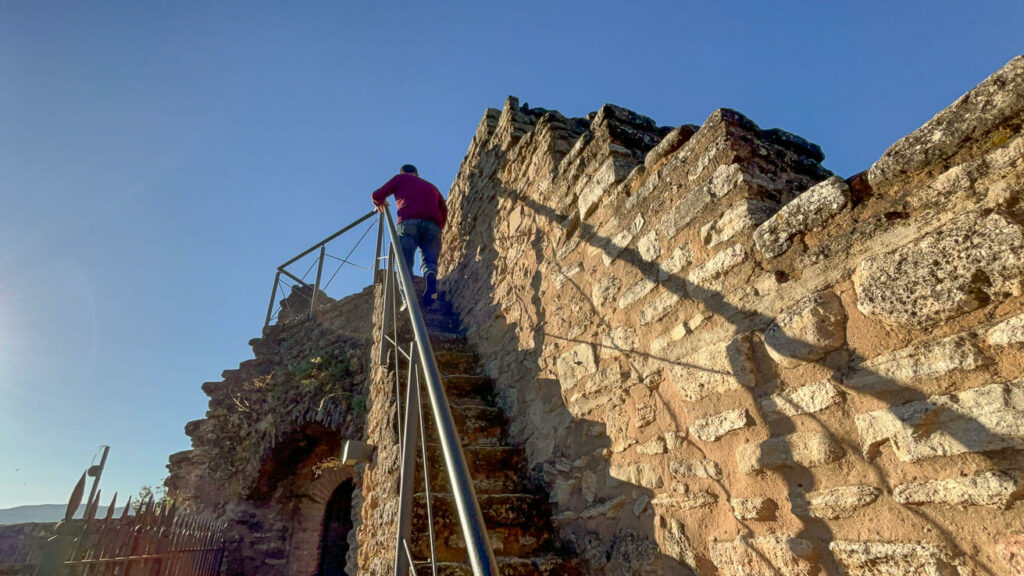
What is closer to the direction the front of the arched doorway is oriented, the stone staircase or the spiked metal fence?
the spiked metal fence

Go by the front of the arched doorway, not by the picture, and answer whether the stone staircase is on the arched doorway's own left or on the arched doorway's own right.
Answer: on the arched doorway's own left

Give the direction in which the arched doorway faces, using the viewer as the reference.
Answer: facing the viewer and to the left of the viewer

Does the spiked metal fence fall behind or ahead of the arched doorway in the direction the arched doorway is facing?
ahead

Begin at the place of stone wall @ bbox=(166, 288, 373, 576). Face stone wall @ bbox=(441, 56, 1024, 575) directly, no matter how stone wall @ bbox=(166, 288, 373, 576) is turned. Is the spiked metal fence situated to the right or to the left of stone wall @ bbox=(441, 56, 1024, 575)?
right

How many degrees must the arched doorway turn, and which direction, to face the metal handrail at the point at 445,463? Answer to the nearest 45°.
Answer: approximately 45° to its left
